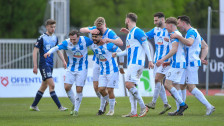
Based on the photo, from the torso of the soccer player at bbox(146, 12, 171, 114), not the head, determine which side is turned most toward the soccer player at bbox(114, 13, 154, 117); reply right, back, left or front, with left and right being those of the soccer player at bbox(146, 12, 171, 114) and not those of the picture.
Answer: front

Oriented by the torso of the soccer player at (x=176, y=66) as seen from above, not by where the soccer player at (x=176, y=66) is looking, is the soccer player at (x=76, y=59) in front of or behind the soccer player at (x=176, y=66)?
in front

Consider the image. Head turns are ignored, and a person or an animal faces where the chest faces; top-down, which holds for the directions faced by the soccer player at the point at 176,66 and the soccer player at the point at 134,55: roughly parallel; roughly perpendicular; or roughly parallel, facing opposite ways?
roughly parallel

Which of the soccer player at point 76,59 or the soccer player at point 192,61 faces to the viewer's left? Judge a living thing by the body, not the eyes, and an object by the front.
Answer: the soccer player at point 192,61

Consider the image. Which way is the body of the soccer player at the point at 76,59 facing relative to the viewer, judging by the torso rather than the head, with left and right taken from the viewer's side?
facing the viewer

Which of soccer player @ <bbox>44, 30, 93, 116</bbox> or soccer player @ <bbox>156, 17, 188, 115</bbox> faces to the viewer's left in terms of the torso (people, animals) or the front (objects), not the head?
soccer player @ <bbox>156, 17, 188, 115</bbox>

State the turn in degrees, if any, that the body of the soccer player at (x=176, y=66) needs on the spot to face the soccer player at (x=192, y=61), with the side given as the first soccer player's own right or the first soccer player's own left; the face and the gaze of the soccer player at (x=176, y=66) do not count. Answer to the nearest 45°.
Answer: approximately 180°

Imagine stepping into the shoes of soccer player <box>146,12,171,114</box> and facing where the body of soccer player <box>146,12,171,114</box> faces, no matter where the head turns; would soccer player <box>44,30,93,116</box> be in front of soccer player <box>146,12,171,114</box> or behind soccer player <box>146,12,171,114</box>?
in front

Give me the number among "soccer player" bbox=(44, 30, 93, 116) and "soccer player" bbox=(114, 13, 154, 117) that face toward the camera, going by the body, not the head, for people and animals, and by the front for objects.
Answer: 1

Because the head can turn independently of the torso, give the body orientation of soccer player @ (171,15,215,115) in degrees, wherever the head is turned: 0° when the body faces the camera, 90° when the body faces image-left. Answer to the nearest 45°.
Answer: approximately 90°
